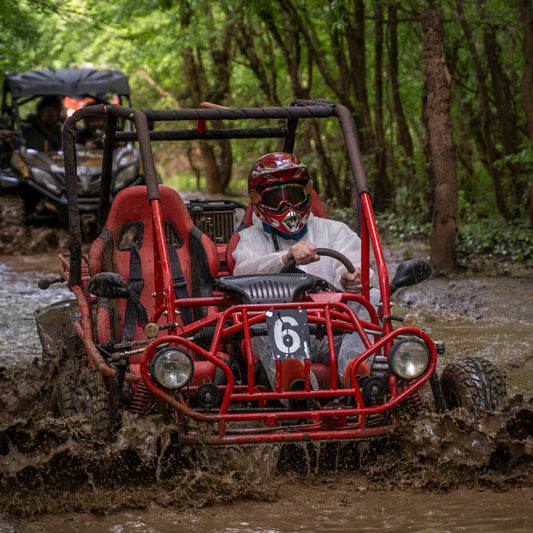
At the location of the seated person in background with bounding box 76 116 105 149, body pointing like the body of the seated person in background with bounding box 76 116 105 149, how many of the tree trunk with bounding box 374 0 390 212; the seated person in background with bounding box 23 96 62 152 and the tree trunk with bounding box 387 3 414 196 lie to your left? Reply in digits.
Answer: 2

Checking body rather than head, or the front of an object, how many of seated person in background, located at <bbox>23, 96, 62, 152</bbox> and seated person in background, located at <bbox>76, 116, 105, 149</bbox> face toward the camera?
2

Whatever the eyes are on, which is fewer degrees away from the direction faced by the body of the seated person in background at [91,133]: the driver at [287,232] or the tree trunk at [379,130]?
the driver

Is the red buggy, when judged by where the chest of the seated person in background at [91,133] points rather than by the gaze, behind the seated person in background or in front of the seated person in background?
in front

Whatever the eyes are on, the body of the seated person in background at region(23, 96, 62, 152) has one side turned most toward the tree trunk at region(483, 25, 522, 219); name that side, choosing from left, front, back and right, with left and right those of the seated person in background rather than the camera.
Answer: left

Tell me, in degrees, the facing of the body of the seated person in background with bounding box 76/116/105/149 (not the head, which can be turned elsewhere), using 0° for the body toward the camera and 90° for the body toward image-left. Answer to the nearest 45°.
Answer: approximately 0°

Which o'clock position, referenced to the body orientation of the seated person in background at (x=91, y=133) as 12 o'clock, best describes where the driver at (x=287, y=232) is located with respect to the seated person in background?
The driver is roughly at 12 o'clock from the seated person in background.

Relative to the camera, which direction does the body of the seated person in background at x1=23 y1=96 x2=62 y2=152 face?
toward the camera
